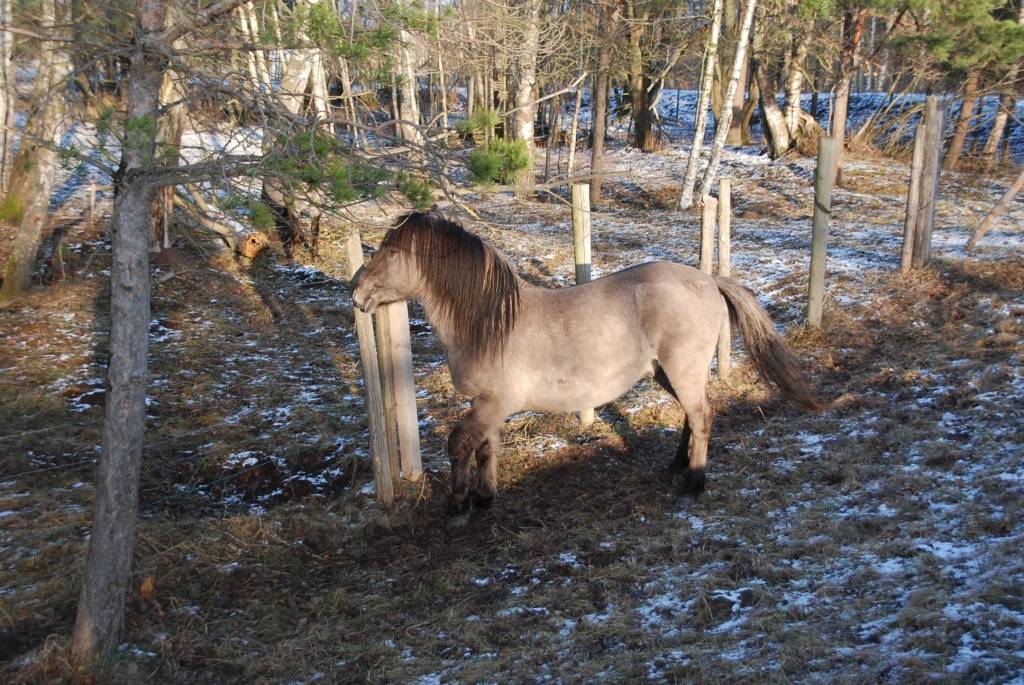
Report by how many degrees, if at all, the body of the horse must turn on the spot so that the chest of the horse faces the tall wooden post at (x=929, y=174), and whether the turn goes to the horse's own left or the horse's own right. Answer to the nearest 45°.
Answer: approximately 135° to the horse's own right

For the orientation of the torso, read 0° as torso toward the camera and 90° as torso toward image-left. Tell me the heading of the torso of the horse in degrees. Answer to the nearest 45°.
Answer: approximately 90°

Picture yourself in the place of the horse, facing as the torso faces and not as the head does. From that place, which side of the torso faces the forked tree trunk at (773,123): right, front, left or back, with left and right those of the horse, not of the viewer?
right

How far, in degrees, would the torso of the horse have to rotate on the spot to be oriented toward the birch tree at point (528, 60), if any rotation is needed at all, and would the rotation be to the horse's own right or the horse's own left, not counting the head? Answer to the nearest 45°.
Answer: approximately 90° to the horse's own right

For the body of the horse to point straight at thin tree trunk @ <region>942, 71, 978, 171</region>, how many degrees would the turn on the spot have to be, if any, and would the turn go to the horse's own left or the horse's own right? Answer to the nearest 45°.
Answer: approximately 135° to the horse's own right

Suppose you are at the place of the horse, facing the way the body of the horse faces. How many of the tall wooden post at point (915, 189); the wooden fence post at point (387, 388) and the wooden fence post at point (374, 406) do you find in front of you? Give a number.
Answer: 2

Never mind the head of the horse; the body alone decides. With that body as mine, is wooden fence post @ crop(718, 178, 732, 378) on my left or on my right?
on my right

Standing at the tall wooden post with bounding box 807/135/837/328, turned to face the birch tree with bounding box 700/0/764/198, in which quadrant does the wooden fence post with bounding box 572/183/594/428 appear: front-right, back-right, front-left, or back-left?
back-left

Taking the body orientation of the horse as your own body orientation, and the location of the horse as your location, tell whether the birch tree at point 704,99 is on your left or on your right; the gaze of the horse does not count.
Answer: on your right
